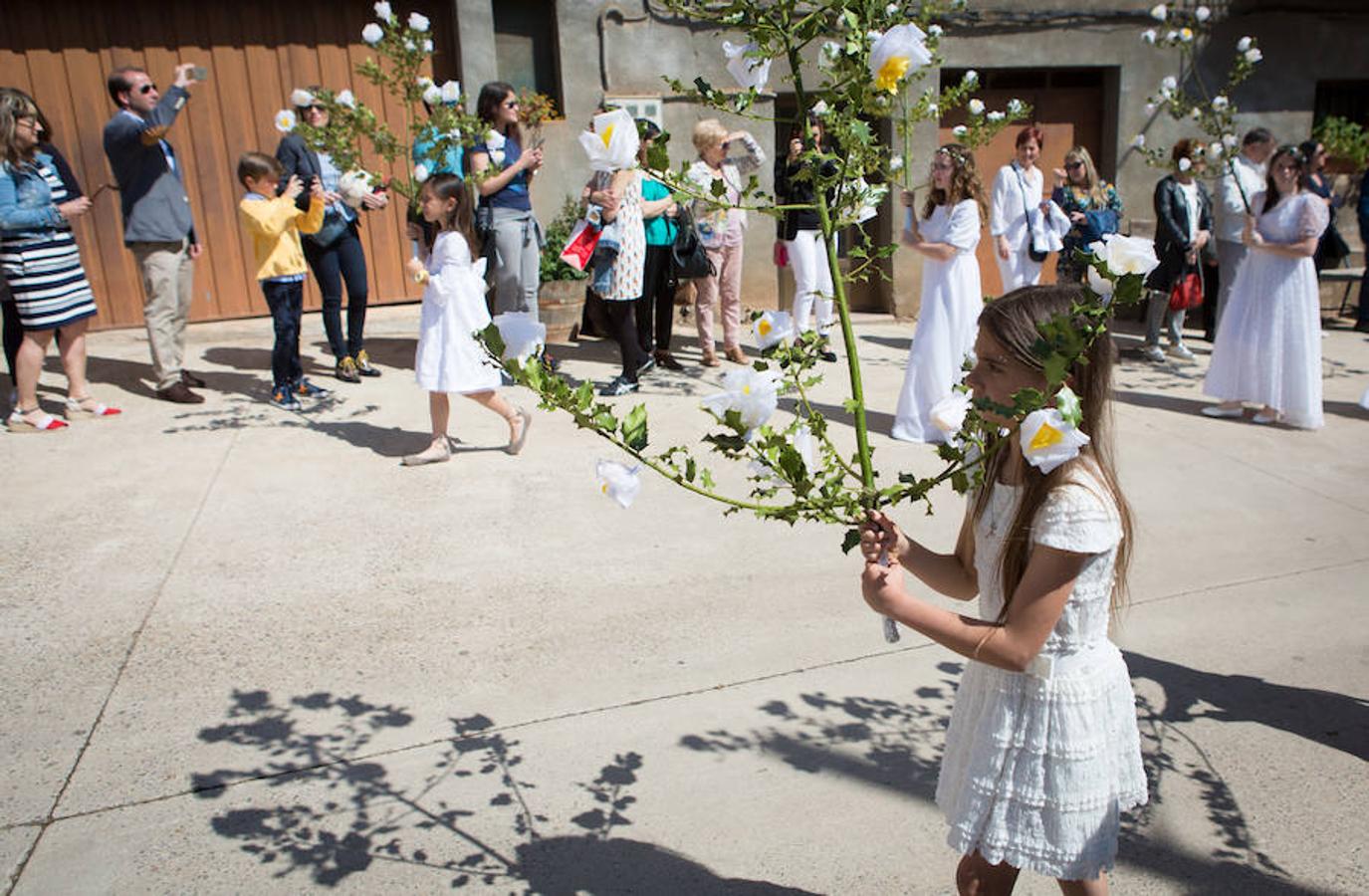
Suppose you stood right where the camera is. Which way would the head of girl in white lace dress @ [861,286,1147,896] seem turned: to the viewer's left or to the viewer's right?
to the viewer's left

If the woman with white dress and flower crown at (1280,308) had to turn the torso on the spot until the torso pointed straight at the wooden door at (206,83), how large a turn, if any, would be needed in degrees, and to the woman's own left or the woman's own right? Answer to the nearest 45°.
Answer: approximately 45° to the woman's own right

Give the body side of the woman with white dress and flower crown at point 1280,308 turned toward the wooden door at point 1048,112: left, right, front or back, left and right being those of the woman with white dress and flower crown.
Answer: right

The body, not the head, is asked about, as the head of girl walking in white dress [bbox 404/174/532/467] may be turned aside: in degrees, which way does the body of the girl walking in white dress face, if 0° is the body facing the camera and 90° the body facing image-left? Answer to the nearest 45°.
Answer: approximately 90°

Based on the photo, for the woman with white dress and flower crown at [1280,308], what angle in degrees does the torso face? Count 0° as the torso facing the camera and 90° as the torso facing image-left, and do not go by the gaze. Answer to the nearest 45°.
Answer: approximately 45°

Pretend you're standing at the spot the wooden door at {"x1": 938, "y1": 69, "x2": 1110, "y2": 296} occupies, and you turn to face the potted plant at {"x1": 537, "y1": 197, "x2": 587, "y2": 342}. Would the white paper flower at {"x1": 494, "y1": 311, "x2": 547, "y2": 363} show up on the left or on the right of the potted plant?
left

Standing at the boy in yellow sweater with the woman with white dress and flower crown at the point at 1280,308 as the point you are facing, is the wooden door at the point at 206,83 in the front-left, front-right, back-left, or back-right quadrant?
back-left

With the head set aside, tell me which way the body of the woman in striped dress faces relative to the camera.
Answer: to the viewer's right

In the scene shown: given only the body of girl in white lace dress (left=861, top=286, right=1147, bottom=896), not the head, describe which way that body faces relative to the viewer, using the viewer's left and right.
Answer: facing to the left of the viewer

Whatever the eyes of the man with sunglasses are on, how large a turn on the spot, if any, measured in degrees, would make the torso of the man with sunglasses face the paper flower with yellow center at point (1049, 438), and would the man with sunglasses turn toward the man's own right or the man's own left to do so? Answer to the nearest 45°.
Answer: approximately 45° to the man's own right

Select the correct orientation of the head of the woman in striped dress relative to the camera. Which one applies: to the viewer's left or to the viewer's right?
to the viewer's right
